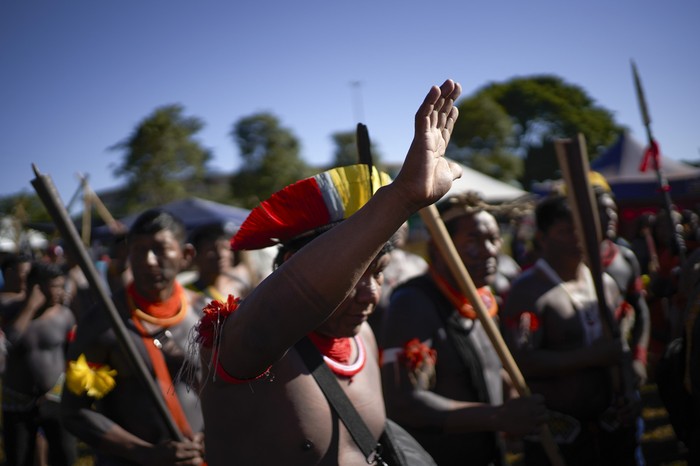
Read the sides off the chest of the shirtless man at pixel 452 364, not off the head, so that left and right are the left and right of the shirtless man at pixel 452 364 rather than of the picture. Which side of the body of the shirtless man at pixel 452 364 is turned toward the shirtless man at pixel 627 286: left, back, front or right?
left

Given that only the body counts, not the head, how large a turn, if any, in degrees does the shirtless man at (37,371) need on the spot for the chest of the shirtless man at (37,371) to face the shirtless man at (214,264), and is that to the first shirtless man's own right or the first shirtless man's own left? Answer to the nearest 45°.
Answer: approximately 45° to the first shirtless man's own left

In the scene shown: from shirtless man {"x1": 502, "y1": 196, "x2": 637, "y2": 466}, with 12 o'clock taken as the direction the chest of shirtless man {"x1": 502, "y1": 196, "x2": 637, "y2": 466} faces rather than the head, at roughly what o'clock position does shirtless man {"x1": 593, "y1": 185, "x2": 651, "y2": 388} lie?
shirtless man {"x1": 593, "y1": 185, "x2": 651, "y2": 388} is roughly at 8 o'clock from shirtless man {"x1": 502, "y1": 196, "x2": 637, "y2": 466}.

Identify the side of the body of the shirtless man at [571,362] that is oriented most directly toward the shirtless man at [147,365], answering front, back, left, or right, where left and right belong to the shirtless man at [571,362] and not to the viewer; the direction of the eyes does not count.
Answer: right
